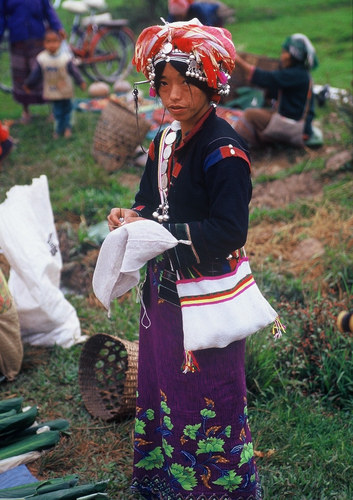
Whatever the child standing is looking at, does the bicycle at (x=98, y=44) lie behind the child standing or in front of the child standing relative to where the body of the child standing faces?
behind

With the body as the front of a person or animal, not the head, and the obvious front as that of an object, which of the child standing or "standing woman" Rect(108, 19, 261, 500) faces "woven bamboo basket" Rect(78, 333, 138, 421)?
the child standing

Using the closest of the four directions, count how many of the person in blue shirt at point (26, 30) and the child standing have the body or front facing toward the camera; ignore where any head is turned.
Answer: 2

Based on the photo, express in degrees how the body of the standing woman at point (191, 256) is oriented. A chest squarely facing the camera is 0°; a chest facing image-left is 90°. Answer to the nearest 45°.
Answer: approximately 45°

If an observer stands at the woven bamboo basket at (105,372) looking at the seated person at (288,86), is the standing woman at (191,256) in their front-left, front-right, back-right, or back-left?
back-right

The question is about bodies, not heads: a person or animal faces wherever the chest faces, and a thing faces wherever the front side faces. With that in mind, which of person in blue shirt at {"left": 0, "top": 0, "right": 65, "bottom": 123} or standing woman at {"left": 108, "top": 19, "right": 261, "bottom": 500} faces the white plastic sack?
the person in blue shirt

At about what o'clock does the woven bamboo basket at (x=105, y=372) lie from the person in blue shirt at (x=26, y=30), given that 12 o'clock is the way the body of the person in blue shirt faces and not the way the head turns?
The woven bamboo basket is roughly at 12 o'clock from the person in blue shirt.
